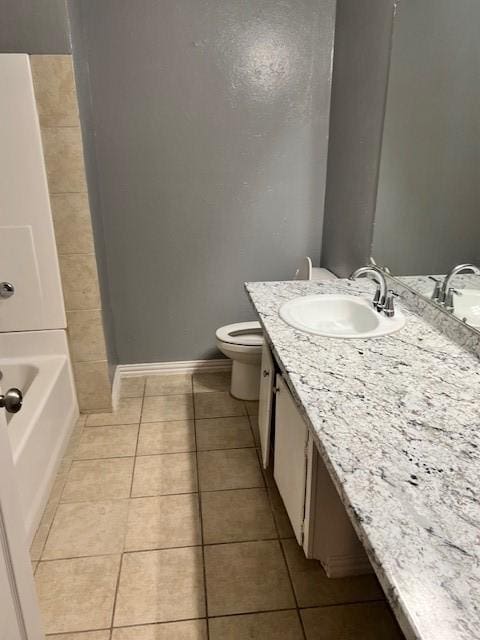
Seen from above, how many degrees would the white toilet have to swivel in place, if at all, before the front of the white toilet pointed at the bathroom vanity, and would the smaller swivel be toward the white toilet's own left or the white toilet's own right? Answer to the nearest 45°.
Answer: approximately 90° to the white toilet's own left

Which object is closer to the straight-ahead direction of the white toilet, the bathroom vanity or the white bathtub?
the white bathtub

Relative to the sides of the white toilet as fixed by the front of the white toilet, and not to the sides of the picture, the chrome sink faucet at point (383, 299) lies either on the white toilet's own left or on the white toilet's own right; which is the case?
on the white toilet's own left

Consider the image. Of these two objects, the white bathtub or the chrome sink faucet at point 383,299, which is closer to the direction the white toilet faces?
the white bathtub
